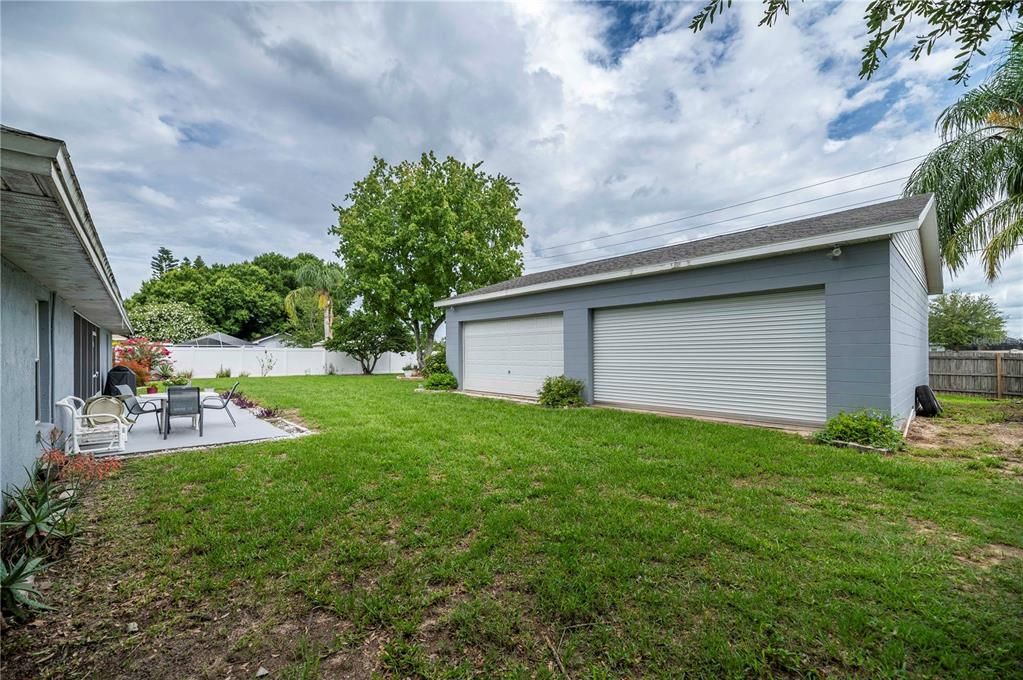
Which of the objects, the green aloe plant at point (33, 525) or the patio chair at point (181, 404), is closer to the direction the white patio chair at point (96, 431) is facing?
the patio chair

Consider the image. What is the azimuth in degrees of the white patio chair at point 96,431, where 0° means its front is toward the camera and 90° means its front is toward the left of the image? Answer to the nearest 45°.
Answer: approximately 270°

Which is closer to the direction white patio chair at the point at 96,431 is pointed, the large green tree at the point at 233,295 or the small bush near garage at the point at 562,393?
the small bush near garage

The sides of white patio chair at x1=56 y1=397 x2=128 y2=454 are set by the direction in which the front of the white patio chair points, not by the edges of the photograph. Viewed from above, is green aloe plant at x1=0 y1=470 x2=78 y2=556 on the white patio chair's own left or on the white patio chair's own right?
on the white patio chair's own right

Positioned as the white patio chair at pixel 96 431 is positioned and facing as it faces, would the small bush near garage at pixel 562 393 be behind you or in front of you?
in front

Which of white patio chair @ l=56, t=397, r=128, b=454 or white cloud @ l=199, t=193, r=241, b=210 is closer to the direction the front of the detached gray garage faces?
the white patio chair

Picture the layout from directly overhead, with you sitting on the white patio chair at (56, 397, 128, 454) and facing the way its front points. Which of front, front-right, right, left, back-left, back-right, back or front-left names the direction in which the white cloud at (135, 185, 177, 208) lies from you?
left

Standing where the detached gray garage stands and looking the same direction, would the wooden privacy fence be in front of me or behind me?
behind

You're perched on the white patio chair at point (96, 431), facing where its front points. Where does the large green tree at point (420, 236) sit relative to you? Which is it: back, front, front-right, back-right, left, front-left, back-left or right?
front-left

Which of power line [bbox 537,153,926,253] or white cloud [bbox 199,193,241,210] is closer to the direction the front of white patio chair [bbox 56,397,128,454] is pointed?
the power line

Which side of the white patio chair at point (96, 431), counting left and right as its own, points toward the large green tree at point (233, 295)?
left

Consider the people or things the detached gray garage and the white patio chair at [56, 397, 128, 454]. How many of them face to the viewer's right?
1

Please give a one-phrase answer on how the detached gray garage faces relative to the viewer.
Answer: facing the viewer and to the left of the viewer

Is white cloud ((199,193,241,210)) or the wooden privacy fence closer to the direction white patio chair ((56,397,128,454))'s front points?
the wooden privacy fence

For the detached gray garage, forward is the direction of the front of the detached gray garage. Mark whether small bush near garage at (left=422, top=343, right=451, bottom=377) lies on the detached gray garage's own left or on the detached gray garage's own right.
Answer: on the detached gray garage's own right
